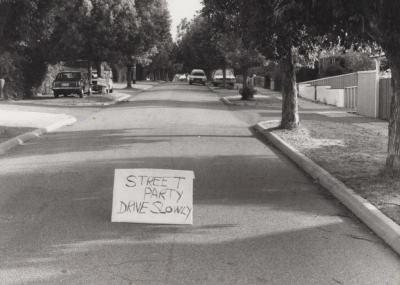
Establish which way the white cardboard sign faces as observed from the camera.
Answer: facing the viewer

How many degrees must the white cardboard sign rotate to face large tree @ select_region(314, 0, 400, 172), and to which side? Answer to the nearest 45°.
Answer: approximately 135° to its left

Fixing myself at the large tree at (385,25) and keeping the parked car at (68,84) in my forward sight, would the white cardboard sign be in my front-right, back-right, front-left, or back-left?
back-left

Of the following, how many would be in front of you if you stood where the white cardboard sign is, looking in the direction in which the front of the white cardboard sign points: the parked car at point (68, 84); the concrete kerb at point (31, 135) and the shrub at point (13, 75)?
0

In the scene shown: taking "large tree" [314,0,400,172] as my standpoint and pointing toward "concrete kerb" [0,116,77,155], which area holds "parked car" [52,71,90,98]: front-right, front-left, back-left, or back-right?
front-right

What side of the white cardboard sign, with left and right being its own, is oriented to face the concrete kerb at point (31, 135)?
back

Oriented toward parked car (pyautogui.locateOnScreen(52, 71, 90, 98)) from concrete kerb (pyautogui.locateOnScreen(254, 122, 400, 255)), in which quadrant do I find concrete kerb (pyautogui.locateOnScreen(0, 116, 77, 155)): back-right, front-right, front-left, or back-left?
front-left

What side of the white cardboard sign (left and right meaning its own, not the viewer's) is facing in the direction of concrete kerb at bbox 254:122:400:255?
left

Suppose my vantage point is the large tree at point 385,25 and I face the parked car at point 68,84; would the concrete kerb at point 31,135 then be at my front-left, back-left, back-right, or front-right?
front-left

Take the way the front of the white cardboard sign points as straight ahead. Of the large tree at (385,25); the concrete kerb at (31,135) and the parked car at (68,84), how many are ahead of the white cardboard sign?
0

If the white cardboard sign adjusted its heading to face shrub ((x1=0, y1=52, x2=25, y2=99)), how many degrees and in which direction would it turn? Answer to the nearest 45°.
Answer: approximately 180°

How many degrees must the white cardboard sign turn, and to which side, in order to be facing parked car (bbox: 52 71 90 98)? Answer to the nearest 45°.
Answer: approximately 180°

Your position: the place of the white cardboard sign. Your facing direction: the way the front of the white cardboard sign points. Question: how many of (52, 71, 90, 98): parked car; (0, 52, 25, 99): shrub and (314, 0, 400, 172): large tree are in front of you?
0
